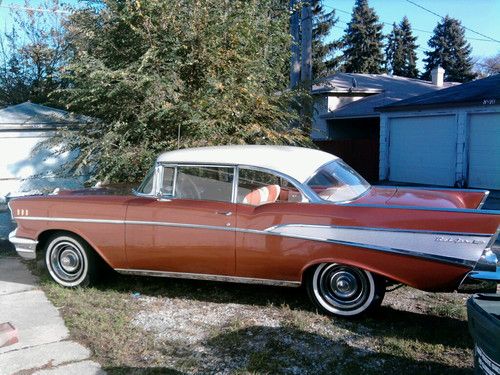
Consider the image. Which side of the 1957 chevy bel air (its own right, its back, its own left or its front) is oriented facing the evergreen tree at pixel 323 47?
right

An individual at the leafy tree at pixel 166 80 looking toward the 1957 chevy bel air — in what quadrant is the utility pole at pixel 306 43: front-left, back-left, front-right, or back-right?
back-left

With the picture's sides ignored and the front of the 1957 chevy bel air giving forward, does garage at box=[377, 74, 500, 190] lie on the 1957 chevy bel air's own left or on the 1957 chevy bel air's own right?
on the 1957 chevy bel air's own right

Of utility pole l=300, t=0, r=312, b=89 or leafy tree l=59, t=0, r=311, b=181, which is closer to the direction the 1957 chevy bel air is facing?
the leafy tree

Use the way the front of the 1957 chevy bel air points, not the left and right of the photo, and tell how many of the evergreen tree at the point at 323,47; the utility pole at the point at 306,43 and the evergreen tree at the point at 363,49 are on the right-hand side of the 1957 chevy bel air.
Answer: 3

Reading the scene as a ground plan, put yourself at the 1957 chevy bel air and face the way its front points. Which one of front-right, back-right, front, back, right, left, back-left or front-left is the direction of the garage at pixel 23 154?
front-right

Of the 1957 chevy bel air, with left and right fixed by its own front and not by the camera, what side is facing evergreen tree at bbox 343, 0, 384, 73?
right

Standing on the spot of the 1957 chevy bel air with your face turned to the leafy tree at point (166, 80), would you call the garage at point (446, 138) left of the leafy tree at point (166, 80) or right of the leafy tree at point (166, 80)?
right

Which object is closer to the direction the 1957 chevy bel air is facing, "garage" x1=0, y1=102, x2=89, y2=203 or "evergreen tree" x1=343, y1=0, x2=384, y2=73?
the garage

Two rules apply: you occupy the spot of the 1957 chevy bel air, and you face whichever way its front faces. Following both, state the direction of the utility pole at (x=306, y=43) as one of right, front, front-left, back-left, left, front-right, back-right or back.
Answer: right

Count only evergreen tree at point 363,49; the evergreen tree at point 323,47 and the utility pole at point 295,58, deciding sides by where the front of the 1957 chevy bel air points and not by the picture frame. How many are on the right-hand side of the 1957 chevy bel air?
3

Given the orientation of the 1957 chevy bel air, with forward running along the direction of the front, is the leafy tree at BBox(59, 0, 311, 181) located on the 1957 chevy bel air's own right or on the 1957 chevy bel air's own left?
on the 1957 chevy bel air's own right

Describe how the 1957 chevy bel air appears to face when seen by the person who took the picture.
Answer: facing to the left of the viewer

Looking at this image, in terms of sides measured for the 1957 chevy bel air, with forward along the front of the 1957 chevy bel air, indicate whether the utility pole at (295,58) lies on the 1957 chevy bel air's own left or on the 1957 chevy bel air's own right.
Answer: on the 1957 chevy bel air's own right
